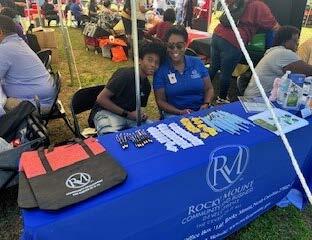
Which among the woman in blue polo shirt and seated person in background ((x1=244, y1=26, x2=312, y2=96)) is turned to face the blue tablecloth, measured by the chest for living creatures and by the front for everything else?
the woman in blue polo shirt

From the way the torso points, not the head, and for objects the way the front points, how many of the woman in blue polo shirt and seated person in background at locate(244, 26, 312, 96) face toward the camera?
1

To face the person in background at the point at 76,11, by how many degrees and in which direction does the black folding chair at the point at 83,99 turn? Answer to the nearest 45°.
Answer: approximately 135° to its left

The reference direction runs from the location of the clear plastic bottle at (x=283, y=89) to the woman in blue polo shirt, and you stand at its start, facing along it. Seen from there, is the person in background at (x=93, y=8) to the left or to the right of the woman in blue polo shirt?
right

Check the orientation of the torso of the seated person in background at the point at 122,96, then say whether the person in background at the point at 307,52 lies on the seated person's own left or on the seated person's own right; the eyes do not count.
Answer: on the seated person's own left

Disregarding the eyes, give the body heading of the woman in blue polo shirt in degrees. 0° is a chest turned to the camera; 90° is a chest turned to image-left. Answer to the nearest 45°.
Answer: approximately 0°

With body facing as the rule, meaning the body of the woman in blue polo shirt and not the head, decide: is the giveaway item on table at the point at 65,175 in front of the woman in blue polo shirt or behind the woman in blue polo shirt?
in front

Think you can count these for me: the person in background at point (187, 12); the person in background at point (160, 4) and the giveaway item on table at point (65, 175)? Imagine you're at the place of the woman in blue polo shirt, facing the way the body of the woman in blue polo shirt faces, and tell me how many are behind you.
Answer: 2
